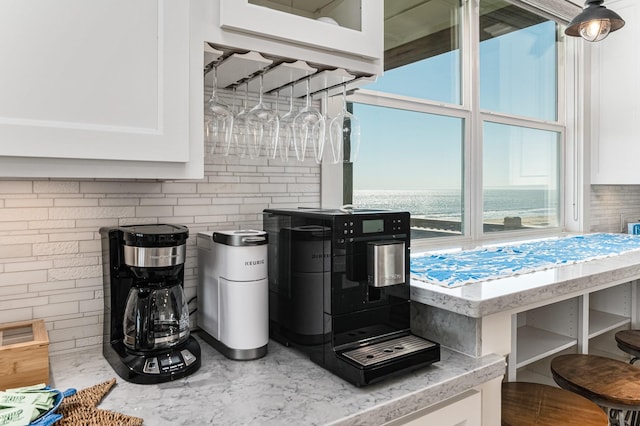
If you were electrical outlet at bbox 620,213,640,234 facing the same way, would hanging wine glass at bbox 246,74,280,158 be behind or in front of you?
in front

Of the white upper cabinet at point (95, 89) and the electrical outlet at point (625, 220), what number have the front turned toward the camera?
2

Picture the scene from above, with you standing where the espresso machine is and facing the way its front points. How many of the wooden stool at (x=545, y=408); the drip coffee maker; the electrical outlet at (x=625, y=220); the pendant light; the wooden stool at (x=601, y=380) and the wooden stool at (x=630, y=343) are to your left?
5

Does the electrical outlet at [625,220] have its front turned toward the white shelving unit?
yes

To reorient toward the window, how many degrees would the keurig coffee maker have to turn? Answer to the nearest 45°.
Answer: approximately 90° to its left

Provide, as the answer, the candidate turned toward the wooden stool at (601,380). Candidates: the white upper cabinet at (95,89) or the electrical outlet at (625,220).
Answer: the electrical outlet

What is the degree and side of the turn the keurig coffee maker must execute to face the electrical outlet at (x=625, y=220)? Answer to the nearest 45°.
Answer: approximately 90° to its left

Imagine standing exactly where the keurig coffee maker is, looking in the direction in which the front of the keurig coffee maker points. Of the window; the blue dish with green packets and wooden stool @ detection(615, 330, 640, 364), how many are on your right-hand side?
1

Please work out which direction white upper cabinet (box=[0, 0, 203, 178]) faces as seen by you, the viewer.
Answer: facing the viewer

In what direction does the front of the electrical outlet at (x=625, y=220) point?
toward the camera

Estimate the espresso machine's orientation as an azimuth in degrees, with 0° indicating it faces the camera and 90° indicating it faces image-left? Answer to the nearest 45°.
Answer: approximately 315°

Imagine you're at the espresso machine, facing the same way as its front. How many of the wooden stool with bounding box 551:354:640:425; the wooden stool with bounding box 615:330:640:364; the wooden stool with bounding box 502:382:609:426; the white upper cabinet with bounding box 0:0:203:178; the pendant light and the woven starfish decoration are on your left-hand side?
4

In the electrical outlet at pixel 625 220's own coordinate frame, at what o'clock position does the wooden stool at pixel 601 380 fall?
The wooden stool is roughly at 12 o'clock from the electrical outlet.

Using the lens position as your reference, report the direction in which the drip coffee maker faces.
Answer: facing the viewer and to the right of the viewer

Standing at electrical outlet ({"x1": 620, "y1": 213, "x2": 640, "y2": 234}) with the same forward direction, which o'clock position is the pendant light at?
The pendant light is roughly at 12 o'clock from the electrical outlet.
